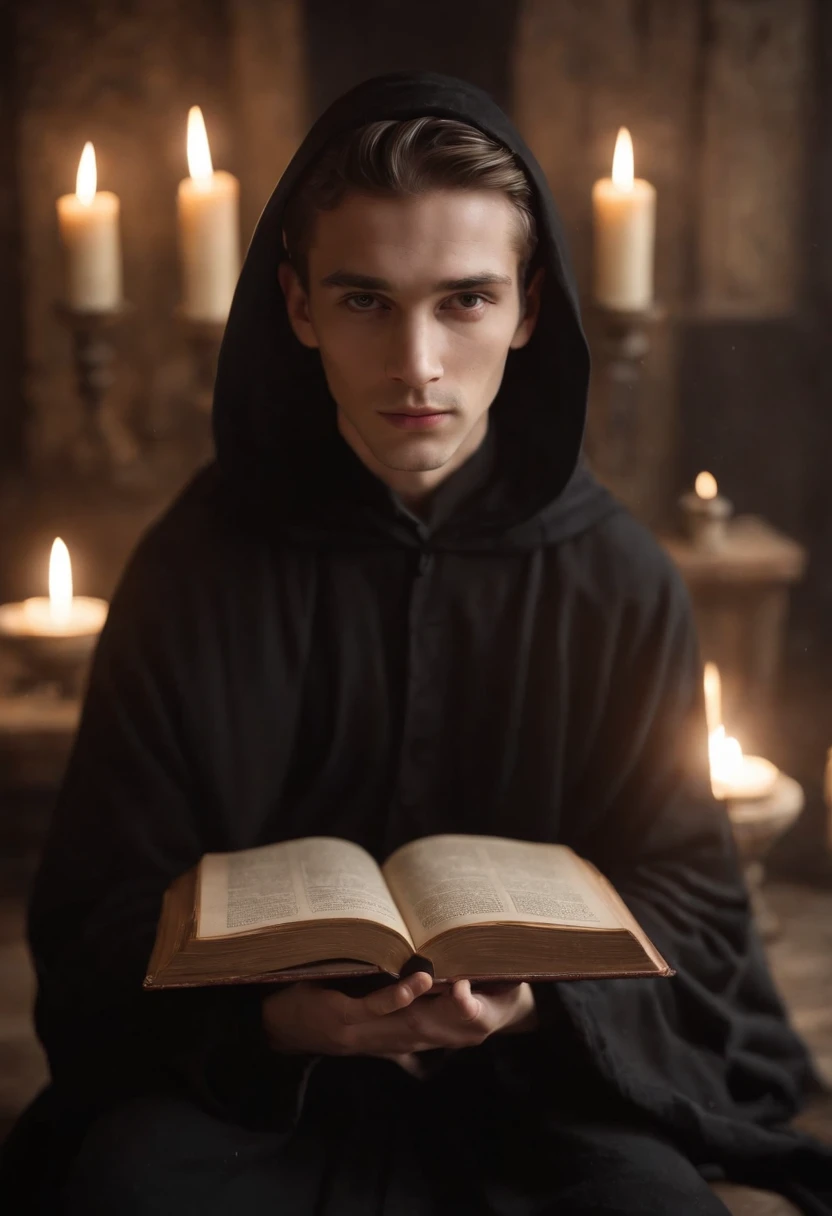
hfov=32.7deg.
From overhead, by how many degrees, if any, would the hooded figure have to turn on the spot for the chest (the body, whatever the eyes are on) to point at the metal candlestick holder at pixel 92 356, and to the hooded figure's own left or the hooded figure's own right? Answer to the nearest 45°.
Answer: approximately 135° to the hooded figure's own right

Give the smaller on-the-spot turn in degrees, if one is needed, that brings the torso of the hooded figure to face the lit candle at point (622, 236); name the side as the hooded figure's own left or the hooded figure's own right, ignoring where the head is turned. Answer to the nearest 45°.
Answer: approximately 135° to the hooded figure's own left

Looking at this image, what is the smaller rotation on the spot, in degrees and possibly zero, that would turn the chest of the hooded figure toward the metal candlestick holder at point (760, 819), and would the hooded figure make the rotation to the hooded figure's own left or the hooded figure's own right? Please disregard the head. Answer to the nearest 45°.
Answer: approximately 135° to the hooded figure's own left

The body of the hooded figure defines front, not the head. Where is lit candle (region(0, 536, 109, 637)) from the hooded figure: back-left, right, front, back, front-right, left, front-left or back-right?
back-right

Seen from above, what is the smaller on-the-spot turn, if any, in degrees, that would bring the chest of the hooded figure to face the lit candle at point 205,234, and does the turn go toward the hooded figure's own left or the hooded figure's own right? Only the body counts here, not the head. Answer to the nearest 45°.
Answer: approximately 135° to the hooded figure's own right

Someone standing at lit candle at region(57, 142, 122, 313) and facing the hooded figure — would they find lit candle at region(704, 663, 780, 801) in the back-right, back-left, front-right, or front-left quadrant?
front-left

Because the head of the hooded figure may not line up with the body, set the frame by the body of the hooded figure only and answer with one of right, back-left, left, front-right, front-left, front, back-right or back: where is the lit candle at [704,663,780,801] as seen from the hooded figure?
back-left

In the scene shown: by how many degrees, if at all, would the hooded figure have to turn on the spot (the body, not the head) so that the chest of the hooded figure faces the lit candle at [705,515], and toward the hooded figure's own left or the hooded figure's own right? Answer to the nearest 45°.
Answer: approximately 135° to the hooded figure's own left

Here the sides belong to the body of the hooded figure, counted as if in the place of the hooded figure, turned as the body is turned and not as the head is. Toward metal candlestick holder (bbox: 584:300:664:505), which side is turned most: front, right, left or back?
back

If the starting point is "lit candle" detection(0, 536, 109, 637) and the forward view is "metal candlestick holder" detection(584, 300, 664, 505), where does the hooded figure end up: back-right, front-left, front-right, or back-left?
front-right

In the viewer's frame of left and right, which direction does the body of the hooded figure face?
facing the viewer

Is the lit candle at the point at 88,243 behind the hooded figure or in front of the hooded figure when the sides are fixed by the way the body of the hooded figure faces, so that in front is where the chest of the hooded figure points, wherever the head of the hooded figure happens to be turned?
behind

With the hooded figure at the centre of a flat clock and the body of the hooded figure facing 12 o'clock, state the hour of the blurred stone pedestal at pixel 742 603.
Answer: The blurred stone pedestal is roughly at 7 o'clock from the hooded figure.

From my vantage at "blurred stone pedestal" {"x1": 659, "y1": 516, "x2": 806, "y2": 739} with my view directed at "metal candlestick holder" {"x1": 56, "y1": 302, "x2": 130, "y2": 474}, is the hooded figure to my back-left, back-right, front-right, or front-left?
front-left
